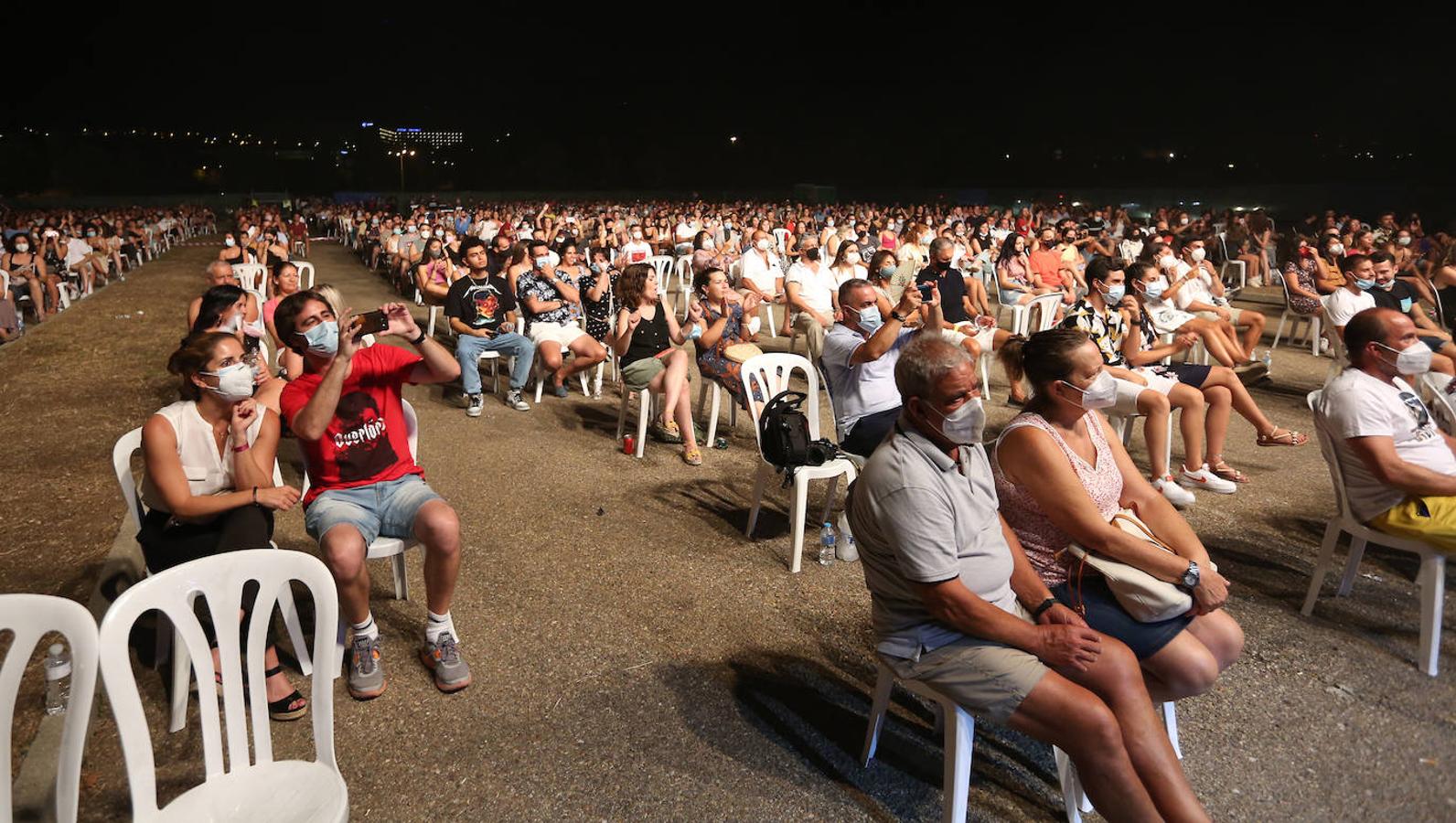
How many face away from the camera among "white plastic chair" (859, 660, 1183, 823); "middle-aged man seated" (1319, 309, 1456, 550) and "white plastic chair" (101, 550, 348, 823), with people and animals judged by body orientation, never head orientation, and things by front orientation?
0

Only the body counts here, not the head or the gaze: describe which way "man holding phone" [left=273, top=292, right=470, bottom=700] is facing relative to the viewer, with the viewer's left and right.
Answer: facing the viewer and to the right of the viewer

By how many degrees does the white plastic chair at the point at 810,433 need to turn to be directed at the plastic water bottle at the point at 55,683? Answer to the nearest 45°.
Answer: approximately 90° to its right

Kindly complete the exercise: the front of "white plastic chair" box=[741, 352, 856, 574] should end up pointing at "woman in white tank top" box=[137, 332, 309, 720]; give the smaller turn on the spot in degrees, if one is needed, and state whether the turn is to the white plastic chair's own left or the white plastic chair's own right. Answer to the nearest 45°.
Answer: approximately 90° to the white plastic chair's own right

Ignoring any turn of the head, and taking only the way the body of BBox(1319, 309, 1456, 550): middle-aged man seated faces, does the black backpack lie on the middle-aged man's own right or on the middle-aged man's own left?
on the middle-aged man's own right

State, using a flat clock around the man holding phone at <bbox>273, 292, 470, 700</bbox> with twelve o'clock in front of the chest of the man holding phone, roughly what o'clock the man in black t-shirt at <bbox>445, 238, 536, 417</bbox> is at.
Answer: The man in black t-shirt is roughly at 6 o'clock from the man holding phone.

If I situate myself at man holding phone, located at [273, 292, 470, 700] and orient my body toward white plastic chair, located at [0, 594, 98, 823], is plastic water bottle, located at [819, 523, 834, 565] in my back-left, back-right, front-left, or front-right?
back-left

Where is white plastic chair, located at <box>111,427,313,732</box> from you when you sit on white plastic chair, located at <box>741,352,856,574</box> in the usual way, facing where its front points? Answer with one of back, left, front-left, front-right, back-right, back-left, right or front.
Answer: right

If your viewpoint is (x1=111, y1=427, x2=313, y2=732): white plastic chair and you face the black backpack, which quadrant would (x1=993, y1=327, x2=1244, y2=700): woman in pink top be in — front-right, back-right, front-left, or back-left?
front-right

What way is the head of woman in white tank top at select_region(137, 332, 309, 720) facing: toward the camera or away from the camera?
toward the camera

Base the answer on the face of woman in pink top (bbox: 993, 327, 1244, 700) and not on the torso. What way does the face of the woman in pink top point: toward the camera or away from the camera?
toward the camera

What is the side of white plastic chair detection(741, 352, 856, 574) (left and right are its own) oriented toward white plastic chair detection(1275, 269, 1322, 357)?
left

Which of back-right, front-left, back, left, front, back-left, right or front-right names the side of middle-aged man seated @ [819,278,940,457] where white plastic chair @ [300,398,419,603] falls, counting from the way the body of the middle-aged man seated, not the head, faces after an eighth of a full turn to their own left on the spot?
back-right
